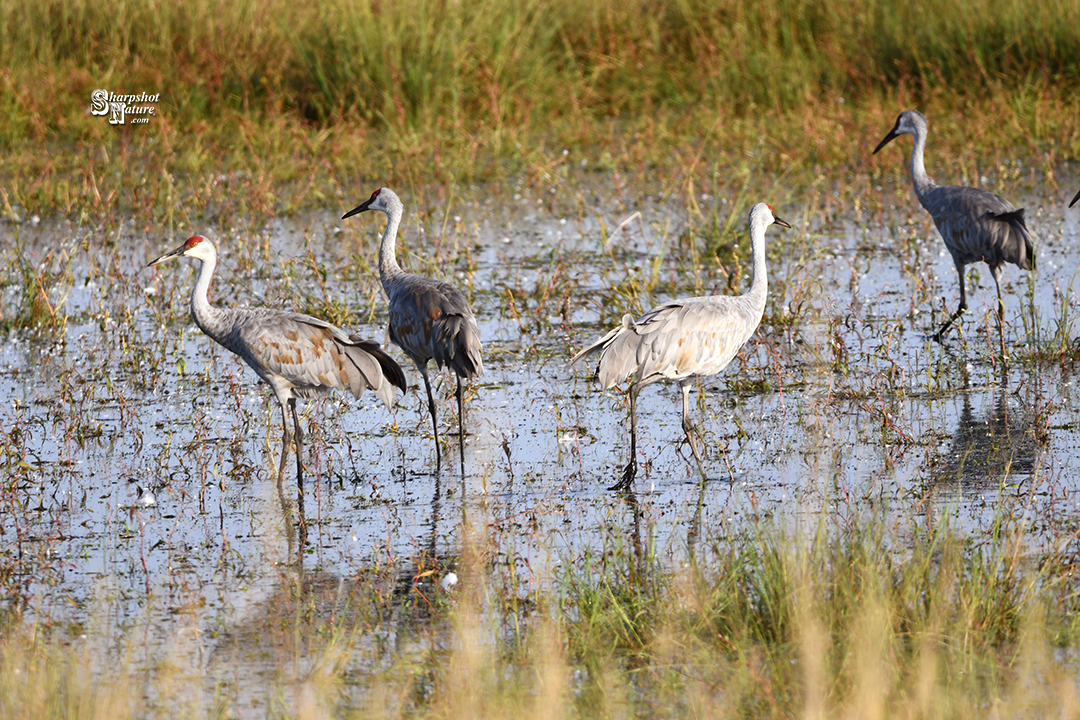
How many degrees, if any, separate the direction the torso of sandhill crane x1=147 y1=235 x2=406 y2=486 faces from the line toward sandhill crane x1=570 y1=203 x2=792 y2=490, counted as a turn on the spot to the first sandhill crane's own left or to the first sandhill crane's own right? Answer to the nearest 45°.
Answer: approximately 180°

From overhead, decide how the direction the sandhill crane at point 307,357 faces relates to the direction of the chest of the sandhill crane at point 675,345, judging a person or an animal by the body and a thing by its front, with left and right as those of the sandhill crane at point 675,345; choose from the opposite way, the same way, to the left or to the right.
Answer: the opposite way

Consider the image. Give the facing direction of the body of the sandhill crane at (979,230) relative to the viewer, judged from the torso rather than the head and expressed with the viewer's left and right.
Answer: facing to the left of the viewer

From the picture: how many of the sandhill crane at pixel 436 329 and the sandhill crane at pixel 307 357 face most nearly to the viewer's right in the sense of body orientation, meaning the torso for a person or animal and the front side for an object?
0

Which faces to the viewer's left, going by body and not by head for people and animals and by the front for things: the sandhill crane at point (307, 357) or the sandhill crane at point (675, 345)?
the sandhill crane at point (307, 357)

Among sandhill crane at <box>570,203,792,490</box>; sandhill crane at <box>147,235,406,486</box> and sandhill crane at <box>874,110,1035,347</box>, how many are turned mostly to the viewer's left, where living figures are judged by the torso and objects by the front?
2

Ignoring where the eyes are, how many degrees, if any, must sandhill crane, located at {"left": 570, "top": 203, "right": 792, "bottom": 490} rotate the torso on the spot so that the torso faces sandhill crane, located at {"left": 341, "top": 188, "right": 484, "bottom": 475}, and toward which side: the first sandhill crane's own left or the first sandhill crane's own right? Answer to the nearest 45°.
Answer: approximately 180°

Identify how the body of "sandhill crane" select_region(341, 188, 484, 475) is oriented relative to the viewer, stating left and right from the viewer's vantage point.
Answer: facing away from the viewer and to the left of the viewer

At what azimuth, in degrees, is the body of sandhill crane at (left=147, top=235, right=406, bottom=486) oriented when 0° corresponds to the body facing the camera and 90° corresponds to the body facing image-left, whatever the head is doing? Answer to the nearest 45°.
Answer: approximately 90°

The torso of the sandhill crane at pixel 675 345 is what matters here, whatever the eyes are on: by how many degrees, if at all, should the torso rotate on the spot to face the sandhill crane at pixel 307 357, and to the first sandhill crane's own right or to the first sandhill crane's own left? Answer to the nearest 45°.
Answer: approximately 180°

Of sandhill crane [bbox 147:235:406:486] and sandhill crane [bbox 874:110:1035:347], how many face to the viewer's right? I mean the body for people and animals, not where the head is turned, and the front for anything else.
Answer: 0

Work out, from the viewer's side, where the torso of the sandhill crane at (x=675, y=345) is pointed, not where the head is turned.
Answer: to the viewer's right

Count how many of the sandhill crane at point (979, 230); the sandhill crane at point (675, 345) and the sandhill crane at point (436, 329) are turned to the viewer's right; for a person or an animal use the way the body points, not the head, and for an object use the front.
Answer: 1

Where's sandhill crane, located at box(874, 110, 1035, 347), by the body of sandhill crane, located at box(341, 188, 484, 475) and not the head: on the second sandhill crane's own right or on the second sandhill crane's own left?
on the second sandhill crane's own right

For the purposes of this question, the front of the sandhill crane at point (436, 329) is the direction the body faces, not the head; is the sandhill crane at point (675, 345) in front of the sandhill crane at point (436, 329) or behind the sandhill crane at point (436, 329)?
behind

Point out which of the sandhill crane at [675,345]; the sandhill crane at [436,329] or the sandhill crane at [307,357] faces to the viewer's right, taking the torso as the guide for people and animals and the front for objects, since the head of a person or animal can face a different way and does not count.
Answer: the sandhill crane at [675,345]

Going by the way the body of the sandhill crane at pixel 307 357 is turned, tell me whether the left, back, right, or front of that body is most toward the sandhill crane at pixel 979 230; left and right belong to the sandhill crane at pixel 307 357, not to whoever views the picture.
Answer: back
